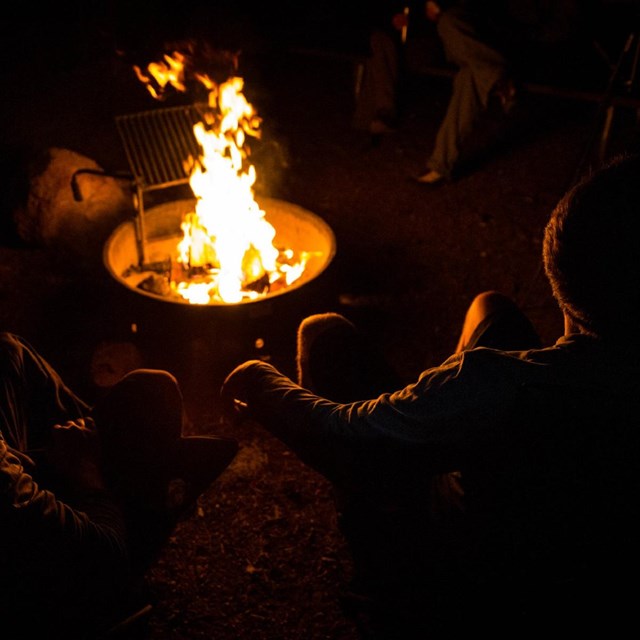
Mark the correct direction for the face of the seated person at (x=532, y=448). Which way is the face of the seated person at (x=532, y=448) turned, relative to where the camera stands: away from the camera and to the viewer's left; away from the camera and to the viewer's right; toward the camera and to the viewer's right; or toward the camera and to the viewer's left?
away from the camera and to the viewer's left

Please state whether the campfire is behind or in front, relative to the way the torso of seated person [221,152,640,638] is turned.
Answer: in front

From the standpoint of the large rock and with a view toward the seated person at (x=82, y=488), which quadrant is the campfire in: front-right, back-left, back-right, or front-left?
front-left

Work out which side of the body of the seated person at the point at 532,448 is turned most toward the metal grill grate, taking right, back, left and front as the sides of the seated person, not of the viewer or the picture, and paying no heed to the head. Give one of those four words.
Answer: front

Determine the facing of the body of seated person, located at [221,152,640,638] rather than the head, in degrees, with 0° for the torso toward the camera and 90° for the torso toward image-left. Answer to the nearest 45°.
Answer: approximately 135°

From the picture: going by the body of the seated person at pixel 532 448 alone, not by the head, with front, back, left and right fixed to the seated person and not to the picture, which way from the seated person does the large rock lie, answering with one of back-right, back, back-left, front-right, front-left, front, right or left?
front

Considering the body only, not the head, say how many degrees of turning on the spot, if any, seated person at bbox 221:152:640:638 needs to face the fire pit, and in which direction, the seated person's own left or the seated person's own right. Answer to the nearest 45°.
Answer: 0° — they already face it

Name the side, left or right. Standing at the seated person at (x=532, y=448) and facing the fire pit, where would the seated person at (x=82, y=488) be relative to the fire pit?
left
